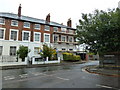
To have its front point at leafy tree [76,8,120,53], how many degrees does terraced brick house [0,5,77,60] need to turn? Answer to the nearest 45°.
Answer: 0° — it already faces it

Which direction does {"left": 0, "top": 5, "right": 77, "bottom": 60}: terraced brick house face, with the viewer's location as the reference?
facing the viewer and to the right of the viewer
